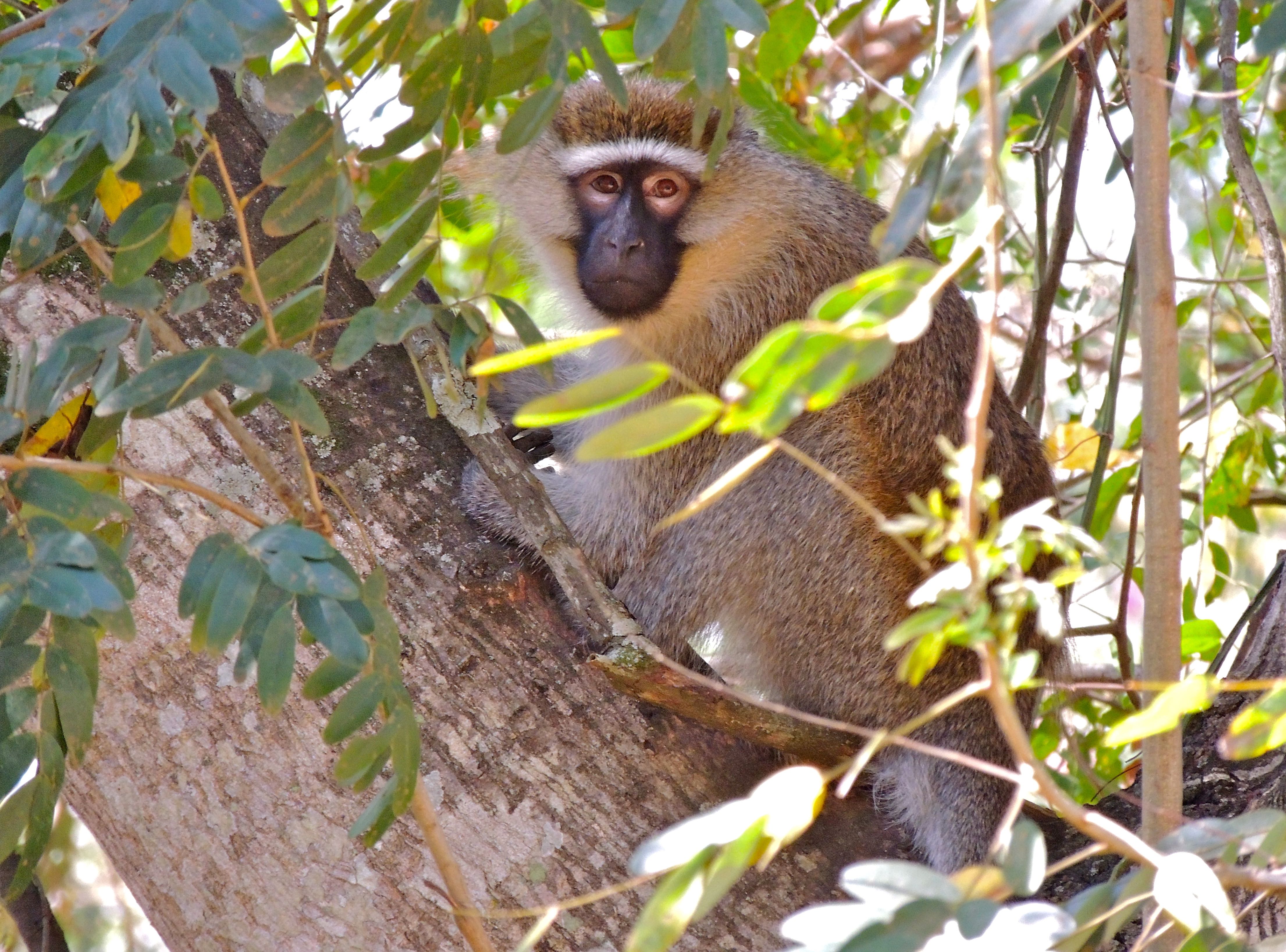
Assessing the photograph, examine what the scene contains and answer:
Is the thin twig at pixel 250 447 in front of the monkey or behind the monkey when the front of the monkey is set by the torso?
in front

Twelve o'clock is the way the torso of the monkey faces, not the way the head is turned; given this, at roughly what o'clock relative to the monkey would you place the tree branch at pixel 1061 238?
The tree branch is roughly at 7 o'clock from the monkey.

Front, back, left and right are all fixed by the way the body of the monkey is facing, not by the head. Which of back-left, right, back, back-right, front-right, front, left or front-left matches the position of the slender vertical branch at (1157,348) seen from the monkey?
front-left

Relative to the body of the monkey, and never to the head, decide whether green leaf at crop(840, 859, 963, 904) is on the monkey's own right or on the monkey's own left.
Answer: on the monkey's own left

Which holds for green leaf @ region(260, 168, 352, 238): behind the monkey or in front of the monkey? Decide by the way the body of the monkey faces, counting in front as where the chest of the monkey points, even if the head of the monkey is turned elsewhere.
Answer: in front

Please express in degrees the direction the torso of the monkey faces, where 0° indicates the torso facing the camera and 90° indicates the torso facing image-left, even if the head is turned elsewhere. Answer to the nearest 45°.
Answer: approximately 45°

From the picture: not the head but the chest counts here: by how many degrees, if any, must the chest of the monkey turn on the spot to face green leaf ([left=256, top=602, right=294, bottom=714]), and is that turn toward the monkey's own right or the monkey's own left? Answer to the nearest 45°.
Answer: approximately 45° to the monkey's own left

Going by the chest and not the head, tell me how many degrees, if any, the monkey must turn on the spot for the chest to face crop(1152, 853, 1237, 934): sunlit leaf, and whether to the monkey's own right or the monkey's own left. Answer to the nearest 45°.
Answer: approximately 45° to the monkey's own left

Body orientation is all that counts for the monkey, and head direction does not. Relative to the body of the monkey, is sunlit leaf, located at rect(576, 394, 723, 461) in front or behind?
in front
